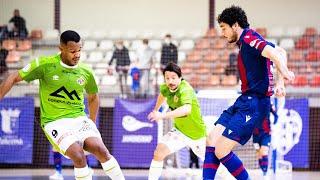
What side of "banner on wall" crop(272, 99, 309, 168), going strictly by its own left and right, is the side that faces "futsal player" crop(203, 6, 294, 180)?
front

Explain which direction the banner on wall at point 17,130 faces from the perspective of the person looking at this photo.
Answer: facing the viewer

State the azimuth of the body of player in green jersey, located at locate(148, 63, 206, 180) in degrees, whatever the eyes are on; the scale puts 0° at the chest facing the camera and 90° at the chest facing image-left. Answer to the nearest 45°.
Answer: approximately 45°

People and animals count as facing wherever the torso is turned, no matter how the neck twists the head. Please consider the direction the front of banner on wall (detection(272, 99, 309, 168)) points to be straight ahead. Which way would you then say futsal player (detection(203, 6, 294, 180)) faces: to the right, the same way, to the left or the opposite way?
to the right

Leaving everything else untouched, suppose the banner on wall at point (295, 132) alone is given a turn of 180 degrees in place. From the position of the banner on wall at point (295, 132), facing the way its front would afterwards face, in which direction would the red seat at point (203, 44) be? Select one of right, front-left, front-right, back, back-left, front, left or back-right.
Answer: front-left

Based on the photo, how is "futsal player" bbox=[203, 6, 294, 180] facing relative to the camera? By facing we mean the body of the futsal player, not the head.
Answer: to the viewer's left

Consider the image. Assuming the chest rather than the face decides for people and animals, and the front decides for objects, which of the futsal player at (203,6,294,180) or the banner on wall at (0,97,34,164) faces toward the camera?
the banner on wall

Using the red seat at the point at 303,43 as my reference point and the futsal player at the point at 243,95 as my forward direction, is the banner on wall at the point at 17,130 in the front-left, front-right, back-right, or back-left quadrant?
front-right

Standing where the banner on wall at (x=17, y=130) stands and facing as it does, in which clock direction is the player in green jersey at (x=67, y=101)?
The player in green jersey is roughly at 12 o'clock from the banner on wall.

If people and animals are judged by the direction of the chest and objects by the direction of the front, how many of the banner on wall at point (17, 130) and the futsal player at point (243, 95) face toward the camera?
1

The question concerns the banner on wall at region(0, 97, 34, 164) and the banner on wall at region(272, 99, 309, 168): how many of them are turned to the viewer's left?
0

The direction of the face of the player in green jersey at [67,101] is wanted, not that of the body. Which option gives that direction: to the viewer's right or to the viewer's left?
to the viewer's right

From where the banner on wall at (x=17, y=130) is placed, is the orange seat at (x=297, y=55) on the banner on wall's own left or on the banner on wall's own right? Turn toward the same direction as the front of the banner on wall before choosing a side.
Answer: on the banner on wall's own left

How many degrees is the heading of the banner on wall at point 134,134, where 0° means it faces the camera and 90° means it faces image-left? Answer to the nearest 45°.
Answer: approximately 0°

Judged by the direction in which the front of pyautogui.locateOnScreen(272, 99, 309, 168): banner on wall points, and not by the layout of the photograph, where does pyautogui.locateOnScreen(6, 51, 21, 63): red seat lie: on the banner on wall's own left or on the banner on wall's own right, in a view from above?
on the banner on wall's own right

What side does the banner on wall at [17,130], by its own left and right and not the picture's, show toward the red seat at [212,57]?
left
